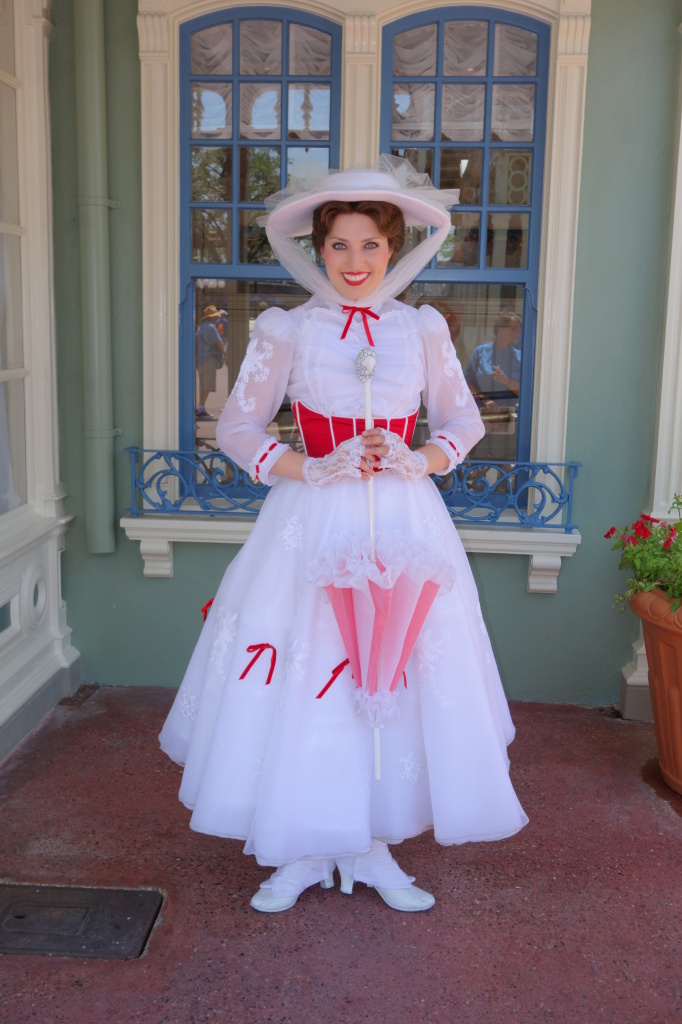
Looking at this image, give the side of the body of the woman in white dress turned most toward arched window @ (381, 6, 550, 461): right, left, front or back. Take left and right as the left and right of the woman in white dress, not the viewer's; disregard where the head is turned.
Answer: back

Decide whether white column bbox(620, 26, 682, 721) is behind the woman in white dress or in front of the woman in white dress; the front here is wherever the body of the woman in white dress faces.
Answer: behind

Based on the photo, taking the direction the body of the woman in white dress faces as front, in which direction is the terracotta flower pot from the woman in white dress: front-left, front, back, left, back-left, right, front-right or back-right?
back-left

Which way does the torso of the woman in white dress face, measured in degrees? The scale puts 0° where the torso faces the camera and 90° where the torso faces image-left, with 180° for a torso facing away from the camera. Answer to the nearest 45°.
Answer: approximately 0°

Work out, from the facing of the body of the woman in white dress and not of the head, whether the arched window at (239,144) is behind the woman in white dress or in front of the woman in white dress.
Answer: behind
